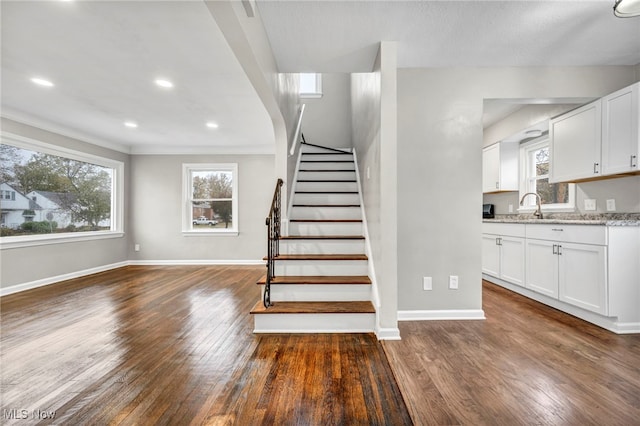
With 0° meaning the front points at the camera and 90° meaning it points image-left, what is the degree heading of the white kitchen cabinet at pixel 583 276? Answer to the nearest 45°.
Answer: approximately 45°

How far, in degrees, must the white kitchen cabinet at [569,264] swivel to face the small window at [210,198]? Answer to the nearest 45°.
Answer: approximately 45° to its right

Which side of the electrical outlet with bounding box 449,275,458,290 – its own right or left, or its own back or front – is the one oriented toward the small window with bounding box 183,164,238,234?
right

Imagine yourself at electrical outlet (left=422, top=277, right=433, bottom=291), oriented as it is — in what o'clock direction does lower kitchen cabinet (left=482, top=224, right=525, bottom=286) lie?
The lower kitchen cabinet is roughly at 7 o'clock from the electrical outlet.

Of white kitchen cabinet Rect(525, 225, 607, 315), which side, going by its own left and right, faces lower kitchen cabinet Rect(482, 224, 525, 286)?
right

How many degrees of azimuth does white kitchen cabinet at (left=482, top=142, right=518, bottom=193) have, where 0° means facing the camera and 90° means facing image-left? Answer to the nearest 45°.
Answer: approximately 45°

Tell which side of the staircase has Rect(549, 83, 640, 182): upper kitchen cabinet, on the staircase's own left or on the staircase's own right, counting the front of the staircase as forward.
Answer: on the staircase's own left
